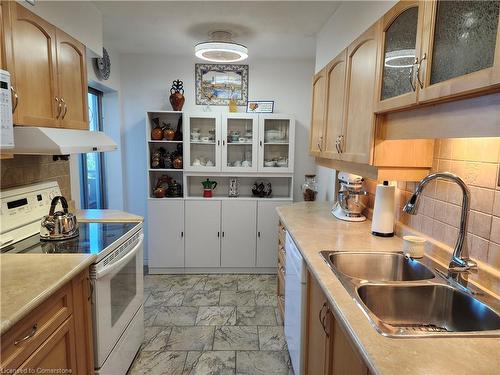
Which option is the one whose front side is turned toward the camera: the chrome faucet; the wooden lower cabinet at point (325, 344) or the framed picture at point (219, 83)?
the framed picture

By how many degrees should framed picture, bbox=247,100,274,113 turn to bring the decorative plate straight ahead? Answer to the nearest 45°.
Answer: approximately 90° to its right

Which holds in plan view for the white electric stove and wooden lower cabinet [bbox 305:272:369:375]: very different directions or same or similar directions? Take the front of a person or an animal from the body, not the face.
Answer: very different directions

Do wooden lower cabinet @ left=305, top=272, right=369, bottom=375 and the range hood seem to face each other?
yes

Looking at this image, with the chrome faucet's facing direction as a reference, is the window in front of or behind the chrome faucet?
in front

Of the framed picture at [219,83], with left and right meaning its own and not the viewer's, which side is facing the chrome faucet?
front

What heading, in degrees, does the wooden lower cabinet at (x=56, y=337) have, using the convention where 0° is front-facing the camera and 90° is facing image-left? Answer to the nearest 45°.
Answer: approximately 315°

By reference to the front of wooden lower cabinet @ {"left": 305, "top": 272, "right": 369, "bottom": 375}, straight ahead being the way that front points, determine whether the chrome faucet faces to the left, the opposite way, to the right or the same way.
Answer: the same way

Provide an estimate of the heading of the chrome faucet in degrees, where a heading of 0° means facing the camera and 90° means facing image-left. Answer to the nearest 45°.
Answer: approximately 90°

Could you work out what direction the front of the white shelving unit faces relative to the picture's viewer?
facing the viewer

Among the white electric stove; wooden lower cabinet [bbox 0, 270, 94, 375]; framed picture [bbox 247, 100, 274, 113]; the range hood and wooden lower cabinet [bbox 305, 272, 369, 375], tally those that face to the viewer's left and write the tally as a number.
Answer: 1

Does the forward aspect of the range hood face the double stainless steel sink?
yes

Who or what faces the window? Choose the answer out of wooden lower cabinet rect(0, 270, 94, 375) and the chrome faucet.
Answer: the chrome faucet

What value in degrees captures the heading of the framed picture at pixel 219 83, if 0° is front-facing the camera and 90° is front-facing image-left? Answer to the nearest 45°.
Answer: approximately 0°

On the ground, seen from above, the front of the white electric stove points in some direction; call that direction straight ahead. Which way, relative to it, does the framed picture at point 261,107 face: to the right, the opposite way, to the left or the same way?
to the right

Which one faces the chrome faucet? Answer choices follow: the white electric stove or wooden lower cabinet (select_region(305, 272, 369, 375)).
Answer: the white electric stove

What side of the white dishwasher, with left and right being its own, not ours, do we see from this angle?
left

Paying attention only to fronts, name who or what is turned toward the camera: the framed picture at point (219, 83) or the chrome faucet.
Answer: the framed picture

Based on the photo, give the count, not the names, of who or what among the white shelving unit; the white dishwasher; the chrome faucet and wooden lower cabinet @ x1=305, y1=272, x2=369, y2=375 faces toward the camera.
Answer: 1

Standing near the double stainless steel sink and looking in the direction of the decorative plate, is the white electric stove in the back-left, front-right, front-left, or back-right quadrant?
front-left
